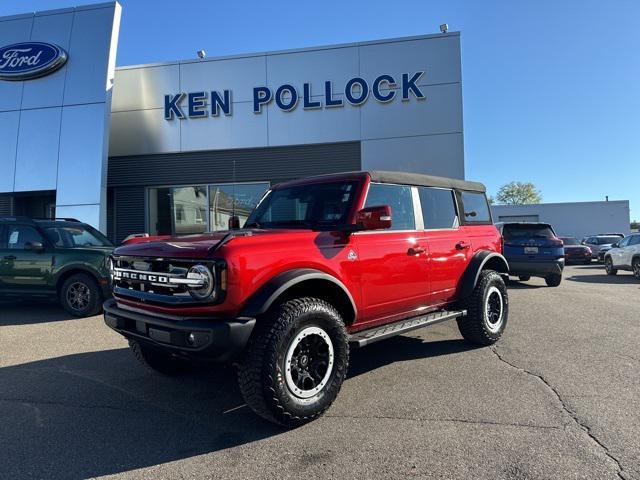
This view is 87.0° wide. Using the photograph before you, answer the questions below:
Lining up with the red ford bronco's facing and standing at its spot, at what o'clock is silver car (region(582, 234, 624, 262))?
The silver car is roughly at 6 o'clock from the red ford bronco.

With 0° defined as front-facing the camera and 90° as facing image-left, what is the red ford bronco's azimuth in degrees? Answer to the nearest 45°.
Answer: approximately 45°

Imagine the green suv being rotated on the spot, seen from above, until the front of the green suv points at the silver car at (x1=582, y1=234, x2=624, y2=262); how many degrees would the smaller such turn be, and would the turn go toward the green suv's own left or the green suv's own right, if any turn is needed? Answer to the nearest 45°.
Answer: approximately 45° to the green suv's own left

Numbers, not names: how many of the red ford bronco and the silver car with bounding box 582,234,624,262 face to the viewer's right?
0

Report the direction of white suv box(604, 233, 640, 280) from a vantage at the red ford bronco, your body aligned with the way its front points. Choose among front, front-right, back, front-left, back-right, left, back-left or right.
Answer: back

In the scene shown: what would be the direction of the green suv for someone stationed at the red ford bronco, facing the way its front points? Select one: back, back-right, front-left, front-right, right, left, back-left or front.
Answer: right

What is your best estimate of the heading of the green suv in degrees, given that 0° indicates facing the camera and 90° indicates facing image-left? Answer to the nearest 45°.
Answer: approximately 315°
